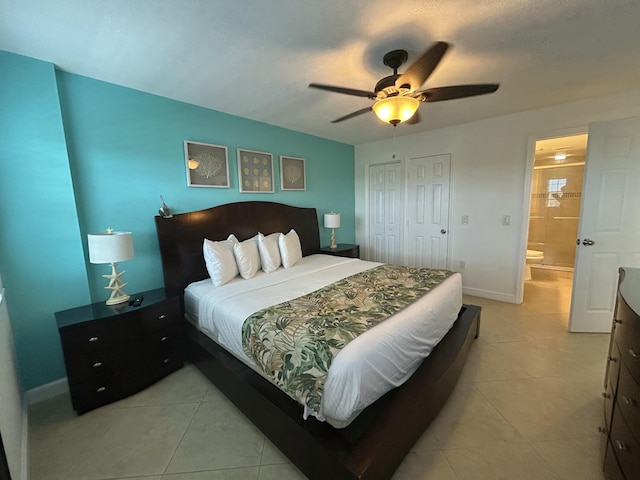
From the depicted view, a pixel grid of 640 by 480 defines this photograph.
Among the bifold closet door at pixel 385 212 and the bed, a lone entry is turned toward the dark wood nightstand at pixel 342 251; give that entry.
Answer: the bifold closet door

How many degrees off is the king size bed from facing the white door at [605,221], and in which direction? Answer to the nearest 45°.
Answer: approximately 45° to its left

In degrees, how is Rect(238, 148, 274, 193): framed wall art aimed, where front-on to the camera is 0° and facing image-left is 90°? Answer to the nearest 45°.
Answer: approximately 315°

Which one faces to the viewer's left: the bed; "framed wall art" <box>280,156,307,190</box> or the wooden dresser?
the wooden dresser

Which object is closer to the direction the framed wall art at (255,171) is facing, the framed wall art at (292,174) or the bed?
the bed

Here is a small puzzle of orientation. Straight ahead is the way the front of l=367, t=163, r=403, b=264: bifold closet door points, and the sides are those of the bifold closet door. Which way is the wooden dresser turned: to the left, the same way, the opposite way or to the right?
to the right

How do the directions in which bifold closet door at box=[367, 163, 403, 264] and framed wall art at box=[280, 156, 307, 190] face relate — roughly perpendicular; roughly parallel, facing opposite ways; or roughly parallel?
roughly perpendicular

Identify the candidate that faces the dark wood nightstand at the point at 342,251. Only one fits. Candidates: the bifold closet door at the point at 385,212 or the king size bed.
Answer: the bifold closet door

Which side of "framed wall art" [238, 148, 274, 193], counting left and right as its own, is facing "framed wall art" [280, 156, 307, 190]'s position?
left

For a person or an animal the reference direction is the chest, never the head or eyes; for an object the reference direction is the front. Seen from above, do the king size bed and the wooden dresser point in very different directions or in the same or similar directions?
very different directions

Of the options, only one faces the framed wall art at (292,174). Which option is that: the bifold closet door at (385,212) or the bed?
the bifold closet door
